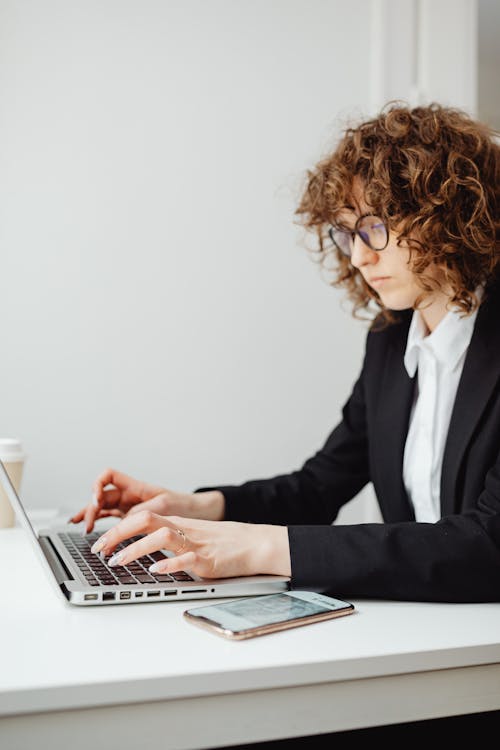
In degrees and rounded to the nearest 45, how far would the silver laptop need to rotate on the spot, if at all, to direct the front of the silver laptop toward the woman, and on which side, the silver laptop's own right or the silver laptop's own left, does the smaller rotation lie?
approximately 45° to the silver laptop's own left

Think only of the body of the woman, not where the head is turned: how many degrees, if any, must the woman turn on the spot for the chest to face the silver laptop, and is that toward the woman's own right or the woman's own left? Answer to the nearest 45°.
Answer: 0° — they already face it

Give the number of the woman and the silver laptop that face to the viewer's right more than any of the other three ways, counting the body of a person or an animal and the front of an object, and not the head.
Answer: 1

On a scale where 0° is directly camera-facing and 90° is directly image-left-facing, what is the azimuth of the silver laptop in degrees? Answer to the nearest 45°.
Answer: approximately 270°

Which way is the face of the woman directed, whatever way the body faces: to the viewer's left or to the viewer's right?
to the viewer's left
